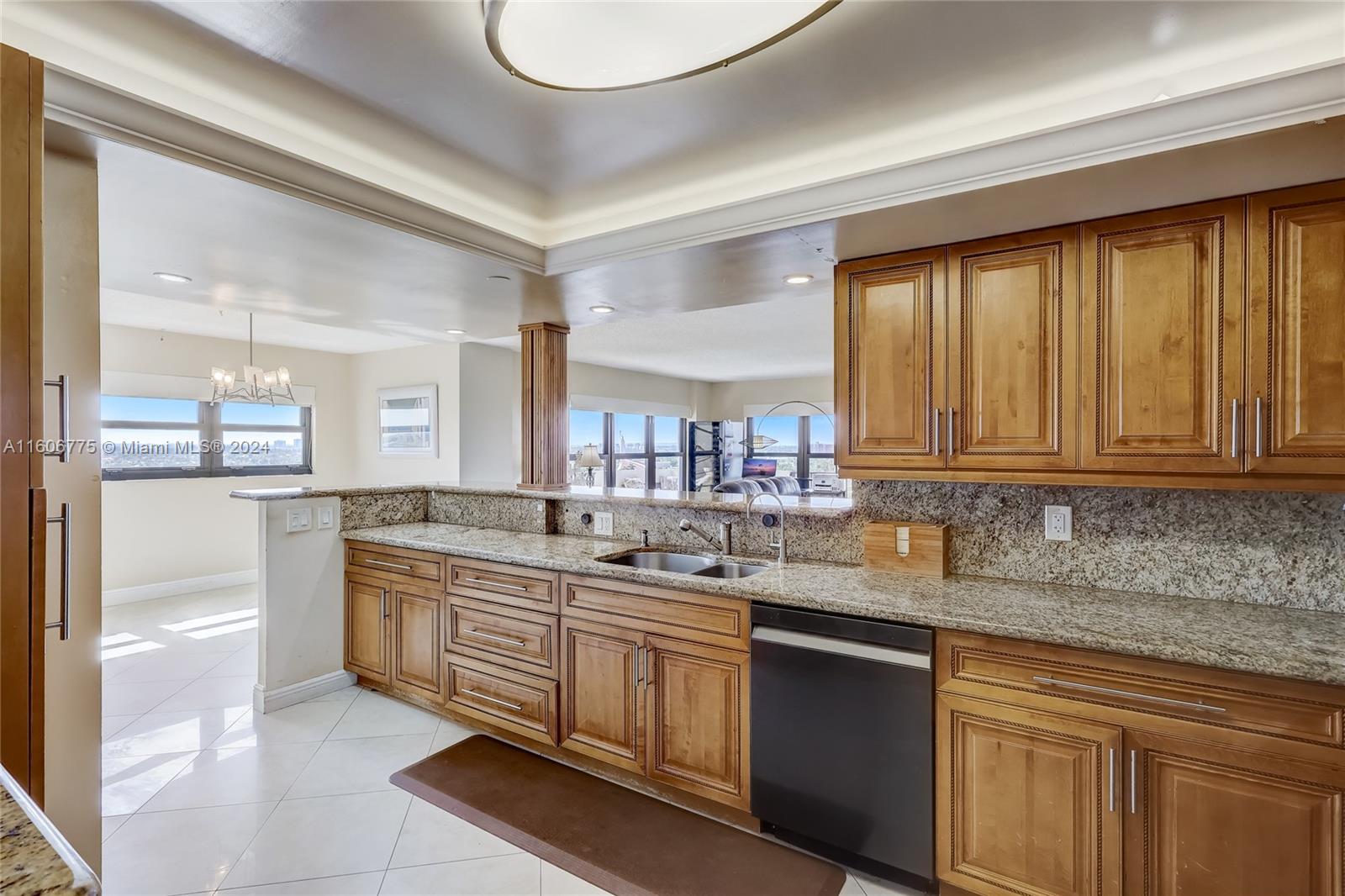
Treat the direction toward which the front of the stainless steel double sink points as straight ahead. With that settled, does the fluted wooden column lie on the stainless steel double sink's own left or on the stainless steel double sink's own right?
on the stainless steel double sink's own right

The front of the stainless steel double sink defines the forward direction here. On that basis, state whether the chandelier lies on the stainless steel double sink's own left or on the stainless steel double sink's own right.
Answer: on the stainless steel double sink's own right

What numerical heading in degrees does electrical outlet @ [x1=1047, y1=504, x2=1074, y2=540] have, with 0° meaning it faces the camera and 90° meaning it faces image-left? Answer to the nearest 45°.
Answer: approximately 0°

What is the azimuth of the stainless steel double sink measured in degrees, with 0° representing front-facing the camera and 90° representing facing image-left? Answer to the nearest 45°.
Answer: approximately 45°

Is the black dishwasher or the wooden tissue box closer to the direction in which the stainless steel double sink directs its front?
the black dishwasher

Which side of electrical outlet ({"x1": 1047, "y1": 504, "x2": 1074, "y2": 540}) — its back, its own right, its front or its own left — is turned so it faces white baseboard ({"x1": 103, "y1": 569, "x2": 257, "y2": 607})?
right

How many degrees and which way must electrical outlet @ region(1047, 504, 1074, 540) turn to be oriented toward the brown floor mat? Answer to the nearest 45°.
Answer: approximately 45° to its right

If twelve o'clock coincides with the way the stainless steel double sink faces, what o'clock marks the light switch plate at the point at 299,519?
The light switch plate is roughly at 2 o'clock from the stainless steel double sink.

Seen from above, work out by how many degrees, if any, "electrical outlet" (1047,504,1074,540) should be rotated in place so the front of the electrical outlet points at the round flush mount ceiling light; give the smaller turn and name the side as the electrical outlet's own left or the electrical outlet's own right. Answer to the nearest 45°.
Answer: approximately 45° to the electrical outlet's own right
